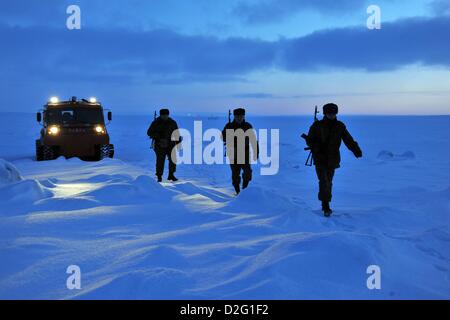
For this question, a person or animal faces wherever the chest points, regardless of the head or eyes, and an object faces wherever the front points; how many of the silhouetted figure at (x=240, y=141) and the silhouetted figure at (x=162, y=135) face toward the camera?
2

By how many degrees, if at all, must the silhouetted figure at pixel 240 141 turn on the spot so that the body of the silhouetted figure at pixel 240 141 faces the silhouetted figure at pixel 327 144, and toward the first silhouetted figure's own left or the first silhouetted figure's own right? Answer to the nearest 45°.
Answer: approximately 45° to the first silhouetted figure's own left

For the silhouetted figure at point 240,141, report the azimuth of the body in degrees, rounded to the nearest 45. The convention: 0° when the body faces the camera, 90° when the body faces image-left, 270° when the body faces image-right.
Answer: approximately 0°

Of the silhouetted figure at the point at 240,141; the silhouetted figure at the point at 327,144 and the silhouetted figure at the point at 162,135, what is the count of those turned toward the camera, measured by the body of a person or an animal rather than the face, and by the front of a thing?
3

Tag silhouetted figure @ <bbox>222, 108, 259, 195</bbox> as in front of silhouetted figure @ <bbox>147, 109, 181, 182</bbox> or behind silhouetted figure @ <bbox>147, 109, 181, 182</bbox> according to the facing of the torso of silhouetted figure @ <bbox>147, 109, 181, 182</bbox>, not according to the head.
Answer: in front
